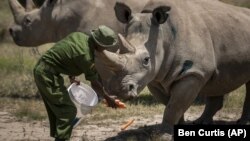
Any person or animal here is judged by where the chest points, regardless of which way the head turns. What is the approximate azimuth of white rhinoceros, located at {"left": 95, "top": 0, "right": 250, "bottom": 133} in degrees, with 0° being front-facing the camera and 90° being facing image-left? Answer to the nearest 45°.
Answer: approximately 45°

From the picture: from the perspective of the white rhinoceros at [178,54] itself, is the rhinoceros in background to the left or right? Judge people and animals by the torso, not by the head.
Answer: on its right

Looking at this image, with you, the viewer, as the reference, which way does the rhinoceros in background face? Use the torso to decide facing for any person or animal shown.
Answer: facing to the left of the viewer

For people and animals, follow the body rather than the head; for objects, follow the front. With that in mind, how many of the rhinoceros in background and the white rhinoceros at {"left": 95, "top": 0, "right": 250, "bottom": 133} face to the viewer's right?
0
